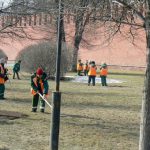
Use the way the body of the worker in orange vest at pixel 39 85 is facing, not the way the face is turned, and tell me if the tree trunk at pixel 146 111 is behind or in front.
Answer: in front

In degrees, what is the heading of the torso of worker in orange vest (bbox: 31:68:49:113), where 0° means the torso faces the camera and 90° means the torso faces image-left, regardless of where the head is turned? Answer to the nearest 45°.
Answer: approximately 0°

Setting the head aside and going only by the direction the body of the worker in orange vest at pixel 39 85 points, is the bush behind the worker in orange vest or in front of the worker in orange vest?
behind

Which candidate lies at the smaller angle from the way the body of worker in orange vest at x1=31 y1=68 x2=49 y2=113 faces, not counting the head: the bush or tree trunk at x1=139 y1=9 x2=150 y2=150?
the tree trunk
